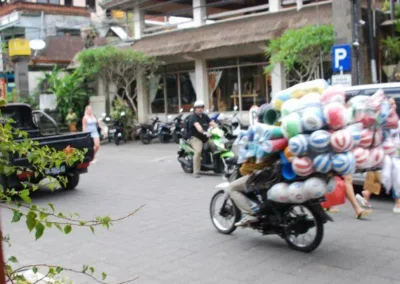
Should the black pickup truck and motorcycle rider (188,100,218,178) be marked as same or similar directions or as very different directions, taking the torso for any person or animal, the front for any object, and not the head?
very different directions

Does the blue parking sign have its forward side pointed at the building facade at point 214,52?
no

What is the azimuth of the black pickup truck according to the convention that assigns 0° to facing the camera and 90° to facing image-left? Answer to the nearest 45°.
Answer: approximately 135°

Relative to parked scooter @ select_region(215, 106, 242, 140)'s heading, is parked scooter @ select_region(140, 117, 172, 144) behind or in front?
behind

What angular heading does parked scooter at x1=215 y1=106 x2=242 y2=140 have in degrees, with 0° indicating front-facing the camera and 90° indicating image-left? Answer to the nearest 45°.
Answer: approximately 315°

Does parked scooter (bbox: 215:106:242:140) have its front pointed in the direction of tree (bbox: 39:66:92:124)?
no

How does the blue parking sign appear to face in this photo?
toward the camera

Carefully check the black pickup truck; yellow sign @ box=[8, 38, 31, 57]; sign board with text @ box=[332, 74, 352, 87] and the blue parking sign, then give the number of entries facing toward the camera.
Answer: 3

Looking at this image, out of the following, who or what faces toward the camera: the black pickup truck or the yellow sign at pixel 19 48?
the yellow sign

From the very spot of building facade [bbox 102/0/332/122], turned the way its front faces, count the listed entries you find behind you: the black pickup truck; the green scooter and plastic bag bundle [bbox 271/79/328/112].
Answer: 0

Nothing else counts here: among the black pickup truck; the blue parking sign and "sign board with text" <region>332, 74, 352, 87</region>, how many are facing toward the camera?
2

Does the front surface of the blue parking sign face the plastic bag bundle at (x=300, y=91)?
yes

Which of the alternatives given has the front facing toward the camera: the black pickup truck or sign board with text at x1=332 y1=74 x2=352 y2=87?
the sign board with text

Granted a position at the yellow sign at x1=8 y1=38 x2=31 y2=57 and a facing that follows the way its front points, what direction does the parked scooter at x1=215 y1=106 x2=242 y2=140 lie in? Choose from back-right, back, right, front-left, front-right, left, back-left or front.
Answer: front-left

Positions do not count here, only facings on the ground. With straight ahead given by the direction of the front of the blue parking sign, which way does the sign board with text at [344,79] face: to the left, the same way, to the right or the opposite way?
the same way

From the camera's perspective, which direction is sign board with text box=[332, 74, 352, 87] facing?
toward the camera

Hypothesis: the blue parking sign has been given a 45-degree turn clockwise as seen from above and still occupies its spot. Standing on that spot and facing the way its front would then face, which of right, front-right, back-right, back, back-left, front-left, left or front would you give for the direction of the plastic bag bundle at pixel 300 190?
front-left
